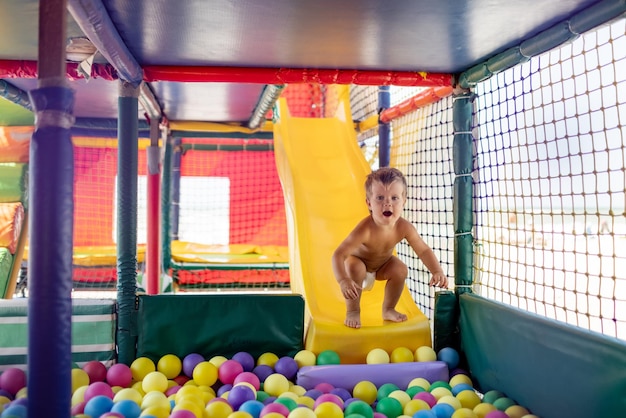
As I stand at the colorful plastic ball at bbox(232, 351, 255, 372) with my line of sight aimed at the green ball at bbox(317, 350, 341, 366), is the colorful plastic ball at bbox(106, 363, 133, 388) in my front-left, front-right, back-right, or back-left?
back-right

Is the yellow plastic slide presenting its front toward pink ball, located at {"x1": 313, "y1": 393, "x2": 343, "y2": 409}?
yes

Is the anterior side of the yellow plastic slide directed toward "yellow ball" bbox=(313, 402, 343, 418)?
yes

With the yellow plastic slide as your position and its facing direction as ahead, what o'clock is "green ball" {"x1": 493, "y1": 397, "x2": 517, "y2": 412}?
The green ball is roughly at 11 o'clock from the yellow plastic slide.

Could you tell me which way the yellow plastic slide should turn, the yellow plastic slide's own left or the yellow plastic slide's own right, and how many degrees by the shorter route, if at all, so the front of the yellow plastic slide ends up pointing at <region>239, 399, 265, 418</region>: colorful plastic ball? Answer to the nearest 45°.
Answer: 0° — it already faces it

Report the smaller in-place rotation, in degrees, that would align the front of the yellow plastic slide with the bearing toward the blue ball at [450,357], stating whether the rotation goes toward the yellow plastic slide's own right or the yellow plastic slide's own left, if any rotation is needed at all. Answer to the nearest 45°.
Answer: approximately 45° to the yellow plastic slide's own left

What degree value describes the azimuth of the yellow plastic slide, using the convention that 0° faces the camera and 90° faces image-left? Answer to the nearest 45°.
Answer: approximately 0°

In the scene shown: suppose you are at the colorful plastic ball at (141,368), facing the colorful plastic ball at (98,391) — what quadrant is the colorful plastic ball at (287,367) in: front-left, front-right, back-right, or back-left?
back-left

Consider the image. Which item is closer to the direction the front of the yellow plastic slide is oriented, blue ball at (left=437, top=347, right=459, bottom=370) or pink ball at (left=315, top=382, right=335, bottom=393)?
the pink ball

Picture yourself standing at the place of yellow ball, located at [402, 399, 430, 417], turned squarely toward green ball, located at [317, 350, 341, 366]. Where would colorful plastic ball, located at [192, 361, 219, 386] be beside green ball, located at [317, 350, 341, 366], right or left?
left

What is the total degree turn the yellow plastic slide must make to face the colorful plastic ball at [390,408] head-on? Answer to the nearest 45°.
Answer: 0° — it already faces it
